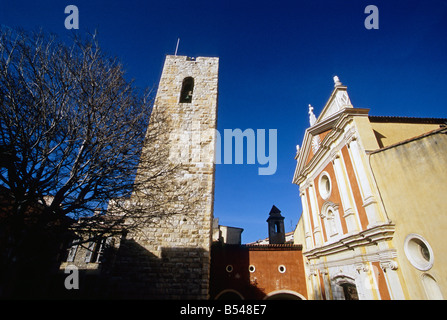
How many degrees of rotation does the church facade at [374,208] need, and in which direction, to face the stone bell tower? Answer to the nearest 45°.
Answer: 0° — it already faces it

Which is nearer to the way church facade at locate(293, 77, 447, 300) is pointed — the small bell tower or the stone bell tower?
the stone bell tower

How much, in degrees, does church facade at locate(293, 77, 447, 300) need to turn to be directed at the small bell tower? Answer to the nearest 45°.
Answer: approximately 90° to its right

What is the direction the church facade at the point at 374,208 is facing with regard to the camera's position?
facing the viewer and to the left of the viewer
